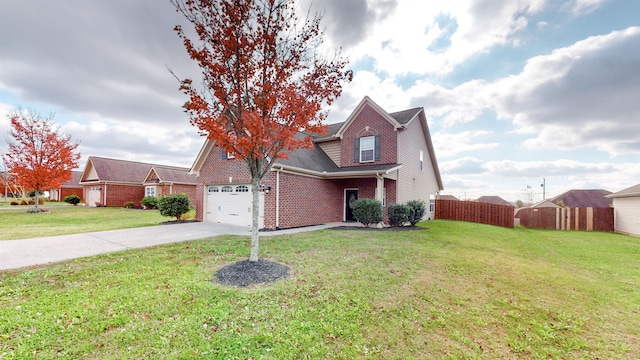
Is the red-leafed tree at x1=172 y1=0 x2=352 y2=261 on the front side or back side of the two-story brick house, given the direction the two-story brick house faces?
on the front side

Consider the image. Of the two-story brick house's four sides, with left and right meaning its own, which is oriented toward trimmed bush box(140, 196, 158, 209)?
right

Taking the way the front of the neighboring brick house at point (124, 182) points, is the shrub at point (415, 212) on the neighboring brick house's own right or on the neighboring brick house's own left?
on the neighboring brick house's own left

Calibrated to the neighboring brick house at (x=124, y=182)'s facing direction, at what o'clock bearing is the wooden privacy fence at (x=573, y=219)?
The wooden privacy fence is roughly at 9 o'clock from the neighboring brick house.

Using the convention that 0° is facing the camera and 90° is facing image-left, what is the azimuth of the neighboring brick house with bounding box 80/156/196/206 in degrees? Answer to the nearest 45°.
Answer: approximately 45°

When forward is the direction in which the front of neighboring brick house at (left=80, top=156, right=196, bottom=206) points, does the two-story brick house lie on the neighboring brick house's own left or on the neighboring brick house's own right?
on the neighboring brick house's own left

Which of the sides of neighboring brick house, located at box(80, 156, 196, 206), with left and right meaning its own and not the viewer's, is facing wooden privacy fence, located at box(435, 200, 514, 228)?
left

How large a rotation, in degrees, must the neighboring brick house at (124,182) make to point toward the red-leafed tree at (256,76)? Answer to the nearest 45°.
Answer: approximately 45° to its left

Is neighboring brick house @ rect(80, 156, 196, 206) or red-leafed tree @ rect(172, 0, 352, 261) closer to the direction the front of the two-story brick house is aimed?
the red-leafed tree

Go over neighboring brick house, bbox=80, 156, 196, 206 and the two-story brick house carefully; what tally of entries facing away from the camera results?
0

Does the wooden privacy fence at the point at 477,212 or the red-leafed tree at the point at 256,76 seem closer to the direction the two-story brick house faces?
the red-leafed tree

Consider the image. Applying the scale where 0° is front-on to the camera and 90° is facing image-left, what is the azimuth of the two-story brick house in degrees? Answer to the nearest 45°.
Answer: approximately 45°
